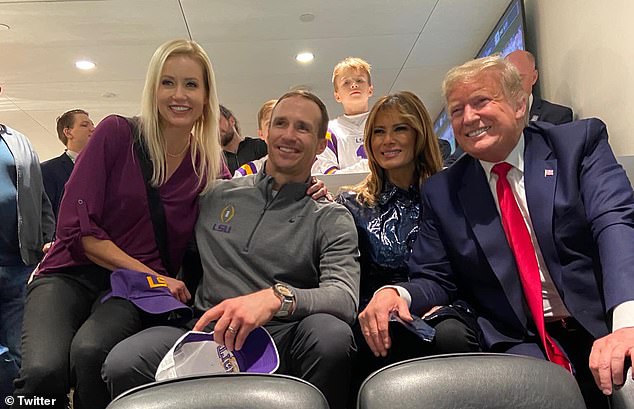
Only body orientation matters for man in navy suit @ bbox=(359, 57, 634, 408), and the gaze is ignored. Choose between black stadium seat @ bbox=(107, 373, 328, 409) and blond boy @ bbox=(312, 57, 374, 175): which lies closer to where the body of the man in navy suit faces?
the black stadium seat
